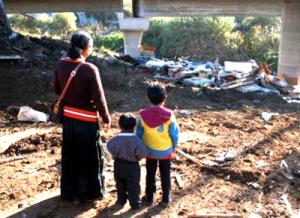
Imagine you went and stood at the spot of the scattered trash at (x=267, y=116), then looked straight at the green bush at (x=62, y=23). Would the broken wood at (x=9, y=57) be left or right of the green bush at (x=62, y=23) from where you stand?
left

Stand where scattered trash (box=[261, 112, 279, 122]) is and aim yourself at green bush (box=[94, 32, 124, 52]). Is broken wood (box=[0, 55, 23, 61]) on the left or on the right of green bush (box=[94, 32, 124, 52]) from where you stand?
left

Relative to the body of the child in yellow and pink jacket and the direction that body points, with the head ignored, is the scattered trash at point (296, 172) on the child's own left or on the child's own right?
on the child's own right

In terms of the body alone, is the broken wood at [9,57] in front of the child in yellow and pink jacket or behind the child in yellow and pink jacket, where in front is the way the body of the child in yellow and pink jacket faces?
in front

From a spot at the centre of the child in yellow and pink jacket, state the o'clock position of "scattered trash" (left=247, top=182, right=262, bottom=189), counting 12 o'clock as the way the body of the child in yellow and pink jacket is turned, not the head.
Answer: The scattered trash is roughly at 2 o'clock from the child in yellow and pink jacket.

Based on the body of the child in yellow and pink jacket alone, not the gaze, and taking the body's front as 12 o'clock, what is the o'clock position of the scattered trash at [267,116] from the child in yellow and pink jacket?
The scattered trash is roughly at 1 o'clock from the child in yellow and pink jacket.

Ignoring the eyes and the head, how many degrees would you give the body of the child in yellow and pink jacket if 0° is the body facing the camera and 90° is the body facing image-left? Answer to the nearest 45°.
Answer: approximately 180°

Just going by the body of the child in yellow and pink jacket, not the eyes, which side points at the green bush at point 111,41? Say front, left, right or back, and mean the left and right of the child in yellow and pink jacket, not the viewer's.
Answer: front

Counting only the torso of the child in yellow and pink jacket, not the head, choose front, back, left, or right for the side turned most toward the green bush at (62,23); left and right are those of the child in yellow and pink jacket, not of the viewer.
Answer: front

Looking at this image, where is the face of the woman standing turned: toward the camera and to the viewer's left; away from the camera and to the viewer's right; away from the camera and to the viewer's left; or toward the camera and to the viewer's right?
away from the camera and to the viewer's right

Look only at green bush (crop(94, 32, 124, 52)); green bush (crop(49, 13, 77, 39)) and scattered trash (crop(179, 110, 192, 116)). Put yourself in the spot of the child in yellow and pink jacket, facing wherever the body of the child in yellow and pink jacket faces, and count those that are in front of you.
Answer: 3

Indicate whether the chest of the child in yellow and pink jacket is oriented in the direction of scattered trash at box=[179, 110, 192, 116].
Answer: yes

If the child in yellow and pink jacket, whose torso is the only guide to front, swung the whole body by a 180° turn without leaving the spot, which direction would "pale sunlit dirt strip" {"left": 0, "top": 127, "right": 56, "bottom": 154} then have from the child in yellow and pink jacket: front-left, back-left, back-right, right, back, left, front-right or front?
back-right

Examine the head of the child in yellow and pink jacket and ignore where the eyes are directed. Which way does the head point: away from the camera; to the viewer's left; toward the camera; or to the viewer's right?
away from the camera
